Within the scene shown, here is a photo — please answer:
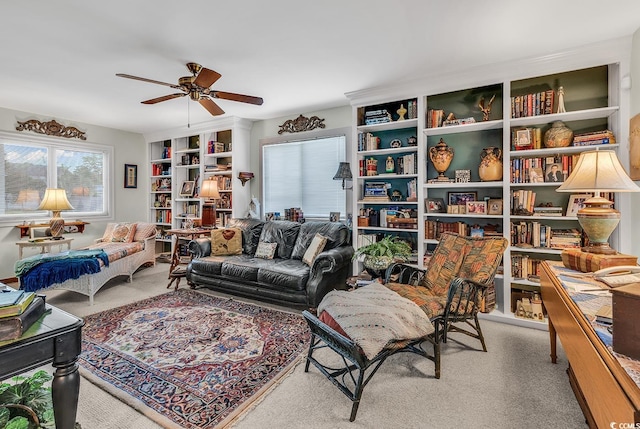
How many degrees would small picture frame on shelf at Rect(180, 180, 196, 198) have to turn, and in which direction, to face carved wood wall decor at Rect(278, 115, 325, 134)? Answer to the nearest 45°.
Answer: approximately 90° to its left

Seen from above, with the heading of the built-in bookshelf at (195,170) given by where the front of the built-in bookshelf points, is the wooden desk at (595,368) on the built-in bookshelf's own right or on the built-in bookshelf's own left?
on the built-in bookshelf's own left

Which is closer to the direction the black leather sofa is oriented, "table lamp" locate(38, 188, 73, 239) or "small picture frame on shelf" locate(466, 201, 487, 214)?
the table lamp

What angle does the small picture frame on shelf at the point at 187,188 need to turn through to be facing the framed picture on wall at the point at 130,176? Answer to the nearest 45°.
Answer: approximately 90° to its right

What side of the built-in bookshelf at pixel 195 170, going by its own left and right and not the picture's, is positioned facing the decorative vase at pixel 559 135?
left

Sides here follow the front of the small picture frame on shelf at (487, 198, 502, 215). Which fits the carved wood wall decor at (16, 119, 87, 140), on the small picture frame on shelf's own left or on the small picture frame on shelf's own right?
on the small picture frame on shelf's own right
